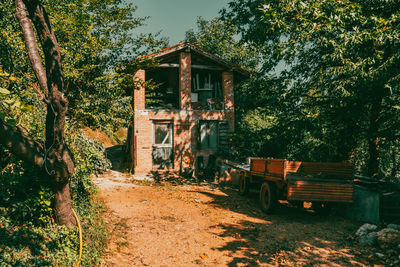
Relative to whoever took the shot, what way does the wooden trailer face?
facing away from the viewer and to the left of the viewer

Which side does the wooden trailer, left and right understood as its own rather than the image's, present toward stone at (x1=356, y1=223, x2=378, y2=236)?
back

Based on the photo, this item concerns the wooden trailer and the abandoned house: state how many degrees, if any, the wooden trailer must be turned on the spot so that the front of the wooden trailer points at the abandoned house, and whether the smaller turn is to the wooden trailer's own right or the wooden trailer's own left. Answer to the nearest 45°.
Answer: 0° — it already faces it

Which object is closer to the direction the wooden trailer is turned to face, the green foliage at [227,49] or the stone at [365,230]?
the green foliage

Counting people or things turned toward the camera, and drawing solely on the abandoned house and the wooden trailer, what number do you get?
1

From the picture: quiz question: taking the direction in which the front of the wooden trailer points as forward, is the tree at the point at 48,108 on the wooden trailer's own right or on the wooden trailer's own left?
on the wooden trailer's own left

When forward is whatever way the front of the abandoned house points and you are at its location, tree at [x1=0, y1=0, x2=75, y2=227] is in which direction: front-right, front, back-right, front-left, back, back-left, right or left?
front

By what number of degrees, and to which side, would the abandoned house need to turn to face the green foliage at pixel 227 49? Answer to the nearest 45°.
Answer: approximately 180°

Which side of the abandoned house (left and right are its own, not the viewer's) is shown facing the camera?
front

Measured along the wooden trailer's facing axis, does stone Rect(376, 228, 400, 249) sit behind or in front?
behind

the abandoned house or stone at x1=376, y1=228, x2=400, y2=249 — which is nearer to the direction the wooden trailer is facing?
the abandoned house
